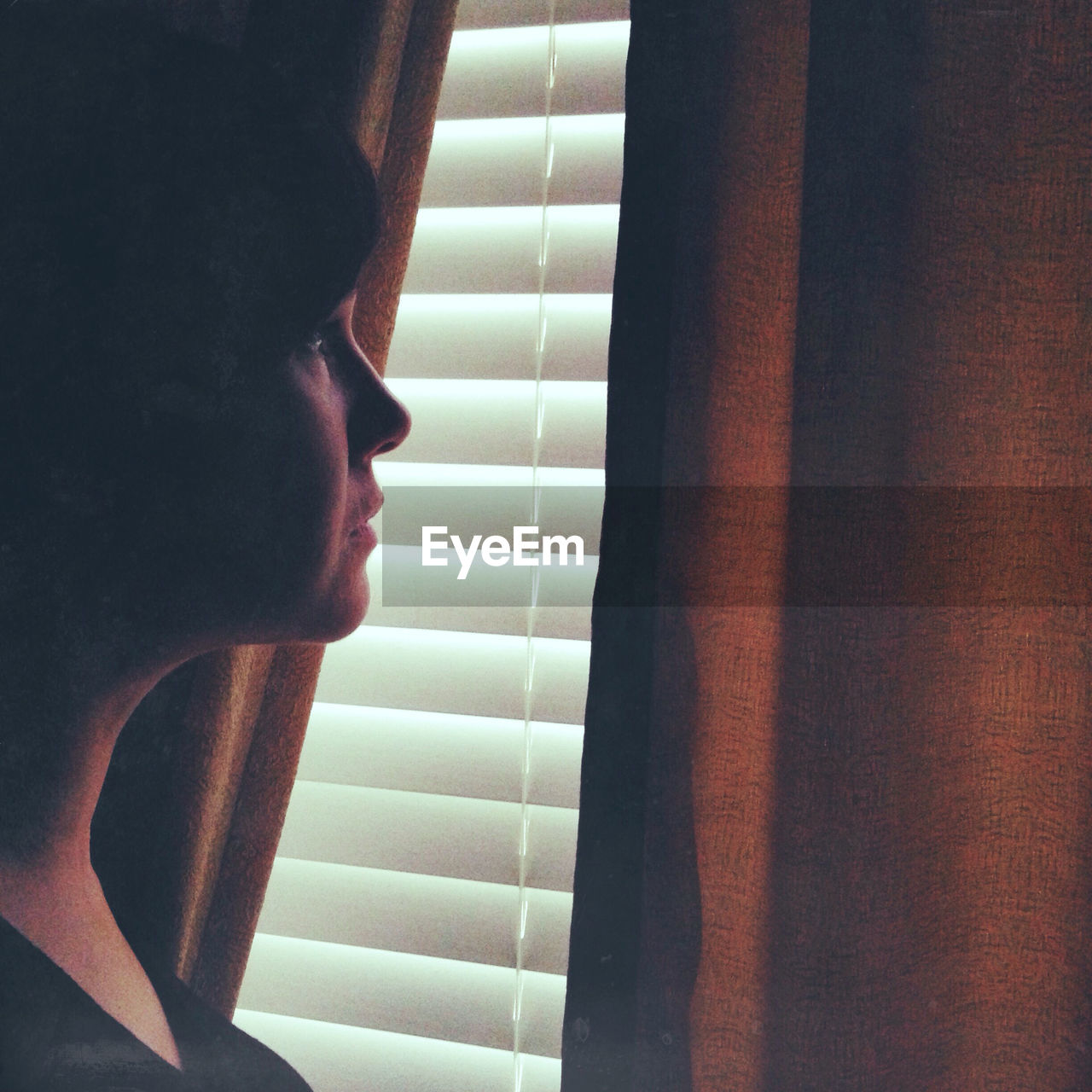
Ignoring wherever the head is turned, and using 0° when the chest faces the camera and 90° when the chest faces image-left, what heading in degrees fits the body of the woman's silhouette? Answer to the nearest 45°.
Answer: approximately 270°
